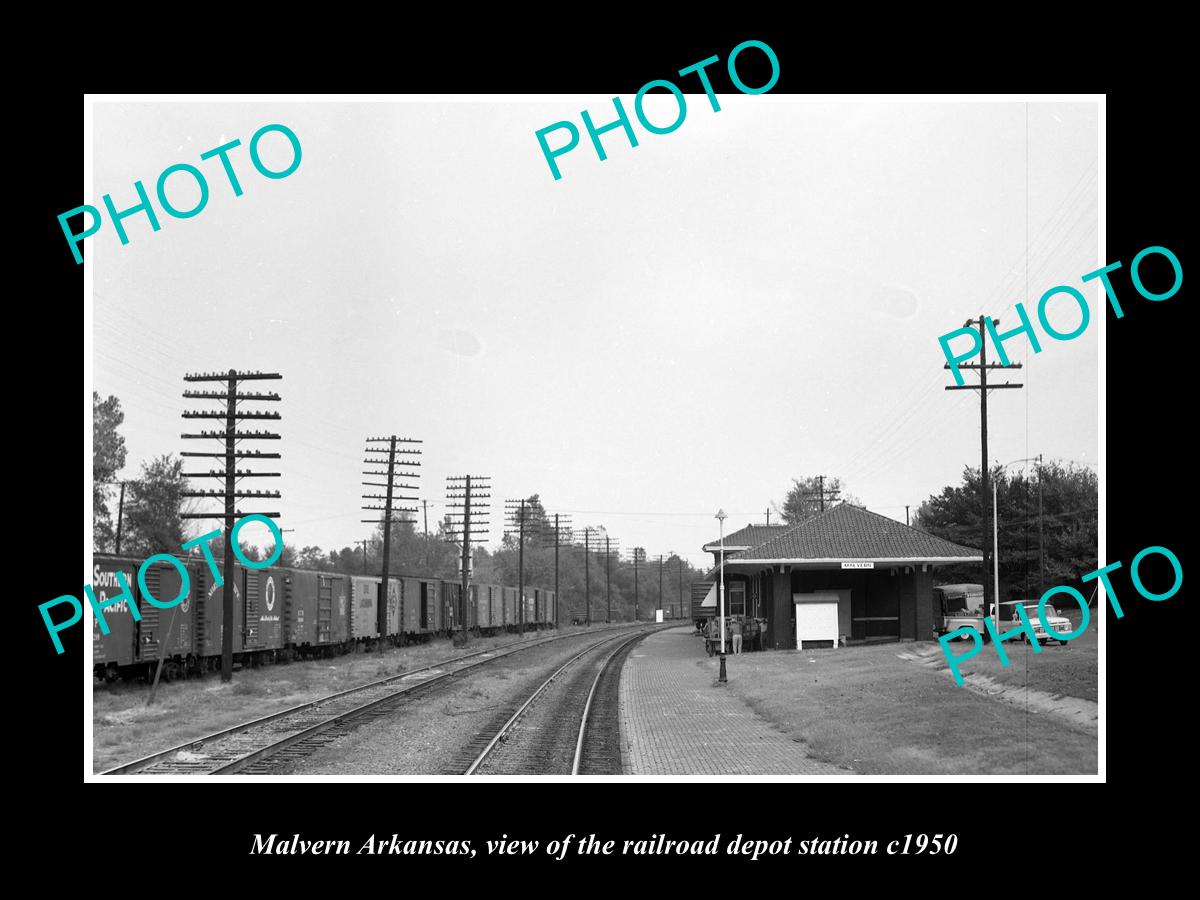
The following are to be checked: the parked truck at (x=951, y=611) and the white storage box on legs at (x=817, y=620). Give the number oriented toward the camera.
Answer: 1
